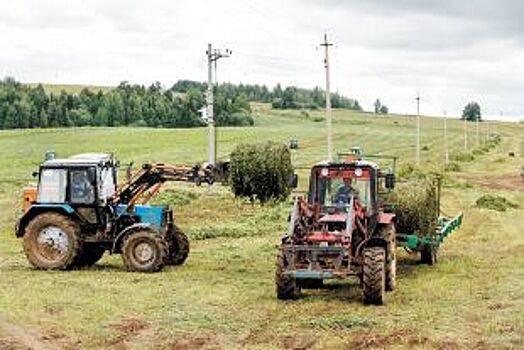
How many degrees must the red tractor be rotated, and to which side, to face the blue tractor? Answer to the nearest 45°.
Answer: approximately 135° to its right

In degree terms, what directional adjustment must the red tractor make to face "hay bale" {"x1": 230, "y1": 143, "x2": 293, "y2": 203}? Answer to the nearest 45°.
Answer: approximately 180°

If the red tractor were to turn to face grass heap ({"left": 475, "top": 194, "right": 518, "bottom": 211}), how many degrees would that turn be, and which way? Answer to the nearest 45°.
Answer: approximately 180°

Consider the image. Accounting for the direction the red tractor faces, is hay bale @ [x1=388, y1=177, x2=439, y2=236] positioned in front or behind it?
behind

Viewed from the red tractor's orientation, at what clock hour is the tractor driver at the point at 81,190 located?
The tractor driver is roughly at 4 o'clock from the red tractor.

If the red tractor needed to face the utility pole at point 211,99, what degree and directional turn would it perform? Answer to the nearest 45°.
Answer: approximately 180°

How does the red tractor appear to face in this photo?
toward the camera
